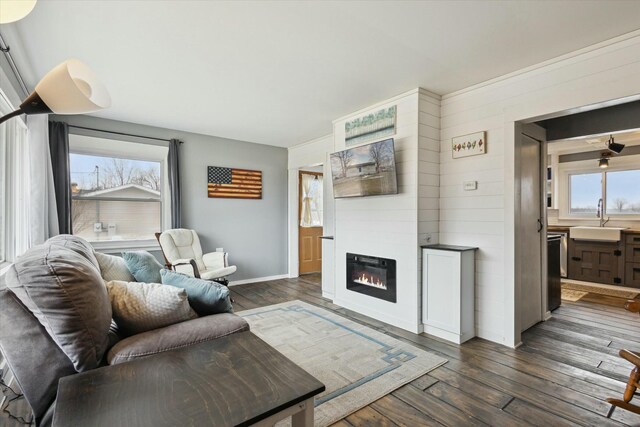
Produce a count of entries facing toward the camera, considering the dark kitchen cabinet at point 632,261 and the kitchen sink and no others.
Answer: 2

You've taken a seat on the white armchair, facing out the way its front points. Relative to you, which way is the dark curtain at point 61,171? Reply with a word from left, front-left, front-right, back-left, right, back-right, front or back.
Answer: back-right

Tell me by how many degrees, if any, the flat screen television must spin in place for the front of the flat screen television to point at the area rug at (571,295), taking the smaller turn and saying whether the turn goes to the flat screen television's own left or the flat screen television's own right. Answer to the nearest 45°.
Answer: approximately 180°

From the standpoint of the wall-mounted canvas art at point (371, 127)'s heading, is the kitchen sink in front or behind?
behind

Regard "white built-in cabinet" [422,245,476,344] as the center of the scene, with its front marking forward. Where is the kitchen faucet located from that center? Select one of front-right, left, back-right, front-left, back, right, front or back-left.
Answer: back

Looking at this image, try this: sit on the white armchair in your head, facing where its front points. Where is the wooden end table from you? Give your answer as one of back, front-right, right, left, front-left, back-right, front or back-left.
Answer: front-right

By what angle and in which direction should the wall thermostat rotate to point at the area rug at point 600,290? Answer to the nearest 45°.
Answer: approximately 180°

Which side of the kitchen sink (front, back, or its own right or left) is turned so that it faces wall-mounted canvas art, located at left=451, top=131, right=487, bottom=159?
front

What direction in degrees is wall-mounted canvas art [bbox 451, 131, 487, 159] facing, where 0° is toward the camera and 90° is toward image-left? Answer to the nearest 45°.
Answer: approximately 45°

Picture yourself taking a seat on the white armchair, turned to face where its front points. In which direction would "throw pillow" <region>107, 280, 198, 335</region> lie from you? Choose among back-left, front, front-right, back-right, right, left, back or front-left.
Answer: front-right

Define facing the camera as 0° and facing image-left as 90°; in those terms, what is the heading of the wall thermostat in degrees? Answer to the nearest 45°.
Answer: approximately 45°

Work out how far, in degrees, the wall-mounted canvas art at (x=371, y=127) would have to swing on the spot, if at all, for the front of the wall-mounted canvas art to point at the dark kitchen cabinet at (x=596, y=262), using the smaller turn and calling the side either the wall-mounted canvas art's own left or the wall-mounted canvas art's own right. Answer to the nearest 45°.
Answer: approximately 180°
